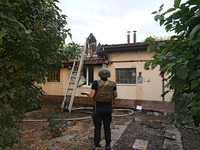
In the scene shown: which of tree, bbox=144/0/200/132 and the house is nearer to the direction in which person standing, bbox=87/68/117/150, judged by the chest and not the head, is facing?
the house

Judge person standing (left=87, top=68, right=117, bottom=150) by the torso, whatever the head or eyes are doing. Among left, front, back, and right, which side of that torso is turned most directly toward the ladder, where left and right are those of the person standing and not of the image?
front

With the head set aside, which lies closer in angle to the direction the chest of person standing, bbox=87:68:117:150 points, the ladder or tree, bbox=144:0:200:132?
the ladder

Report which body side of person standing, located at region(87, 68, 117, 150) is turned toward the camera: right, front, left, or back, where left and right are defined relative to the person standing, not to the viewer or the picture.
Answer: back

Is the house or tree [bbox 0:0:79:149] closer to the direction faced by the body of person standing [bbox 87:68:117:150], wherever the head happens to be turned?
the house

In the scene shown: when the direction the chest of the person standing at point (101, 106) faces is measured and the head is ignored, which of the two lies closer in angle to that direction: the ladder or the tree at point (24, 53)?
the ladder

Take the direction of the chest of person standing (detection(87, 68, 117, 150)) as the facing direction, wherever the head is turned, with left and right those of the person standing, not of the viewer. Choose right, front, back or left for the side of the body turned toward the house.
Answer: front
